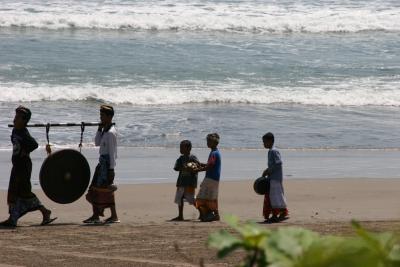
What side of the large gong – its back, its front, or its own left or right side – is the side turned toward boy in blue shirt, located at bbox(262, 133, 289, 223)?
left

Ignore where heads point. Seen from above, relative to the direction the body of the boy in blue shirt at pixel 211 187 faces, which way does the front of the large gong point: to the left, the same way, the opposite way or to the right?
to the left

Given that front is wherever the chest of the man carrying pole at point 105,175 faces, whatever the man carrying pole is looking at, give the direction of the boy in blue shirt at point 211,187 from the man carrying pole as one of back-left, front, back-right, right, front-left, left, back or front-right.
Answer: back

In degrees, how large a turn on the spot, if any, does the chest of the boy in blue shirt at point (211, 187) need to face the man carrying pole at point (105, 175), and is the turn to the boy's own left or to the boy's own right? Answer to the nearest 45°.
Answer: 0° — they already face them

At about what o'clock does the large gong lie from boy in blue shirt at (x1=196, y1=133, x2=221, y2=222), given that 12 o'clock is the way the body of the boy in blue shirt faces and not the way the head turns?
The large gong is roughly at 12 o'clock from the boy in blue shirt.

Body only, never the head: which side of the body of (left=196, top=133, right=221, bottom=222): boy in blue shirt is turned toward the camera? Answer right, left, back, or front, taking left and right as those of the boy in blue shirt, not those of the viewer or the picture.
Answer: left

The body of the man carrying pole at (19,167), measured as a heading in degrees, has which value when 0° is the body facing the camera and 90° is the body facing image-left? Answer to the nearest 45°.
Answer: approximately 90°

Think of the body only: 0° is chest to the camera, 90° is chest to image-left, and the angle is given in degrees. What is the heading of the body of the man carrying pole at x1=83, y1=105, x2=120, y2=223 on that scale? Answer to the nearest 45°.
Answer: approximately 90°

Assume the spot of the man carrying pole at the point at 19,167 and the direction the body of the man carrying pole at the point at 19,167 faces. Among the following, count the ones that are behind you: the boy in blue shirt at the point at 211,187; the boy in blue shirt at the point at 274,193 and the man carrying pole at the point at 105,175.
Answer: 3

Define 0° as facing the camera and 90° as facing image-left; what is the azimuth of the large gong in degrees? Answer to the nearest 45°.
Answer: approximately 0°
